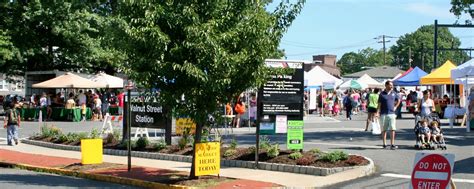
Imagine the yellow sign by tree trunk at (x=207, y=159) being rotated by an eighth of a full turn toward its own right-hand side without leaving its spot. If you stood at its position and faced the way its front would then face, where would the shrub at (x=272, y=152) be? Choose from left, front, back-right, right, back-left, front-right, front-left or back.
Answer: back

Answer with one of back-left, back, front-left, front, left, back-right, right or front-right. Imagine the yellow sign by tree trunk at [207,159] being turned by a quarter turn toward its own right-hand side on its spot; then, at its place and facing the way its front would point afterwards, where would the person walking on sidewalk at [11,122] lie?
front-right

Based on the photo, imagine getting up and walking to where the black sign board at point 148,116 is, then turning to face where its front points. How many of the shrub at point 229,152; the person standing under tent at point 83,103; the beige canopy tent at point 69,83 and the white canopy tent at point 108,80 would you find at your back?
3

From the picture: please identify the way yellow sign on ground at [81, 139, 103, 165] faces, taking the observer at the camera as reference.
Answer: facing the viewer

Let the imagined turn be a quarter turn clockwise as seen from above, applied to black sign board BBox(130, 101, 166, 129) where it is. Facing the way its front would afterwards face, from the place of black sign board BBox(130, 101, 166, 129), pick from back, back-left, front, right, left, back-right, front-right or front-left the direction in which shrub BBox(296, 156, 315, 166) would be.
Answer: back-left

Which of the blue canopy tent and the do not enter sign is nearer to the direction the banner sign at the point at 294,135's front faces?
the do not enter sign

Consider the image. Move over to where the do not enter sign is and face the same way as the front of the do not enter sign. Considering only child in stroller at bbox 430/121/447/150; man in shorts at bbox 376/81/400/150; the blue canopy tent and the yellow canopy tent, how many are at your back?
4

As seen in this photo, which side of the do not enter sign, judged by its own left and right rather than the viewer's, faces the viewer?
front

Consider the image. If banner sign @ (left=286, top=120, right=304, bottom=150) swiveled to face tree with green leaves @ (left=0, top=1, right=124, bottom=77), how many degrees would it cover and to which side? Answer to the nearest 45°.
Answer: approximately 135° to its right

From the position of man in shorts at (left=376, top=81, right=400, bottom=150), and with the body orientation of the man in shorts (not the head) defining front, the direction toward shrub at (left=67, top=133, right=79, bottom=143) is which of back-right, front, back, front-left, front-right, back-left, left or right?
right

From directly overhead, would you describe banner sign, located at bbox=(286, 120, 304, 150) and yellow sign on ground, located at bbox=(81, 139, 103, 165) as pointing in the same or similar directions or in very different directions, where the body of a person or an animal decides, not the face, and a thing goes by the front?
same or similar directions

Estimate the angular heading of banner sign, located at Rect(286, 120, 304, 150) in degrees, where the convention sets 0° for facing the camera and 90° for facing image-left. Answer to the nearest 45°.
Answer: approximately 0°

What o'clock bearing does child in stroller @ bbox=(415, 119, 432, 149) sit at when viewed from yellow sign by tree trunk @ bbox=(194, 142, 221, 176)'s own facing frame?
The child in stroller is roughly at 8 o'clock from the yellow sign by tree trunk.

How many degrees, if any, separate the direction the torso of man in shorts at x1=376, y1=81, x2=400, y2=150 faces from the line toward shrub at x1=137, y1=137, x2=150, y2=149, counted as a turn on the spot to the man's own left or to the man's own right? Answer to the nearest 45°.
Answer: approximately 90° to the man's own right

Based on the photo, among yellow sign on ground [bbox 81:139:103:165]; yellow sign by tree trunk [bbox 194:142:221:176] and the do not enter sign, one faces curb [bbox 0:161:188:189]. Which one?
yellow sign on ground [bbox 81:139:103:165]

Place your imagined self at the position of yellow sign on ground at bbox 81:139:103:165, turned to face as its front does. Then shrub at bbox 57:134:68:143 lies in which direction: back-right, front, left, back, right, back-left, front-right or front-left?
back
